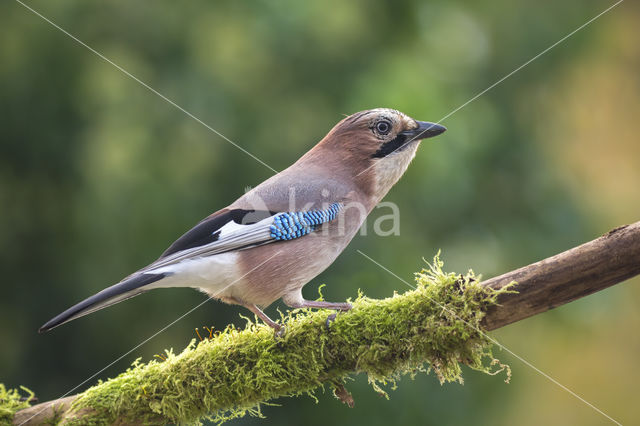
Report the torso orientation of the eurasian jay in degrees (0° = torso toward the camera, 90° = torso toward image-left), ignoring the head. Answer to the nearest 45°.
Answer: approximately 270°
